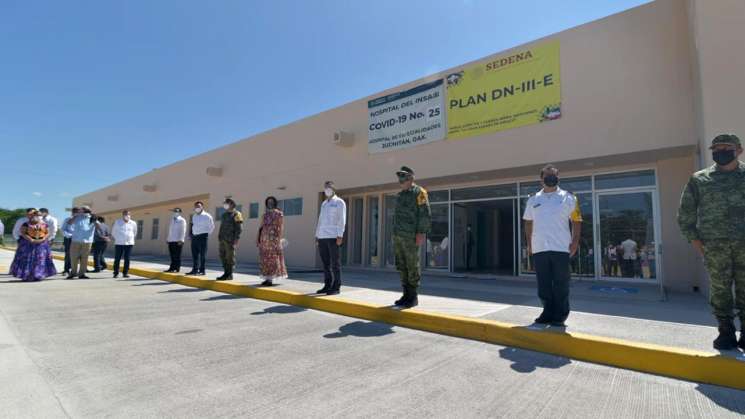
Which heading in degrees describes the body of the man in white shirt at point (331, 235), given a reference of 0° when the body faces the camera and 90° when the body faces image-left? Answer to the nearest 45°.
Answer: approximately 45°

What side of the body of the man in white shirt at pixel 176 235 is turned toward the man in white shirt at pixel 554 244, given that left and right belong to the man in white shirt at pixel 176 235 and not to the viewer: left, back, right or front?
left

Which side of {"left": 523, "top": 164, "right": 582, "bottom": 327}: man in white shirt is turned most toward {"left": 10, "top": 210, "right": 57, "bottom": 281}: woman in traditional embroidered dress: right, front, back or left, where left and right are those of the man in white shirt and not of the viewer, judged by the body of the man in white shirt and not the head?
right

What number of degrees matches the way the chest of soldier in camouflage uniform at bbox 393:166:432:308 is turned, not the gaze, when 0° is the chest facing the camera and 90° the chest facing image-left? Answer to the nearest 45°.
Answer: approximately 45°

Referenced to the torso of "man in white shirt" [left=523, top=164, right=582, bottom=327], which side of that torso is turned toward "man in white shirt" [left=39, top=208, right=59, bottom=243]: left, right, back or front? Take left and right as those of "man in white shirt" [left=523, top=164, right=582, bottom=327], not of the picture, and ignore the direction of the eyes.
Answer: right

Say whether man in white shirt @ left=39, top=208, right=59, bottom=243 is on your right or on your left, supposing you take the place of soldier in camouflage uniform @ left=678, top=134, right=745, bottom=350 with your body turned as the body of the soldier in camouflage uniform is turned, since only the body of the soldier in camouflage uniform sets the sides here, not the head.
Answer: on your right

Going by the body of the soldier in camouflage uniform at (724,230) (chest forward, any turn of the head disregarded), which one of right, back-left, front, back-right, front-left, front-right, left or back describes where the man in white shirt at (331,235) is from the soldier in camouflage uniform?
right

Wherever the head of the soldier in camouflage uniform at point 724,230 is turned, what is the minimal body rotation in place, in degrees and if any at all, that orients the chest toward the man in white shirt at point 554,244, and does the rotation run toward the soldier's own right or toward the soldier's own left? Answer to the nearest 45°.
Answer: approximately 90° to the soldier's own right

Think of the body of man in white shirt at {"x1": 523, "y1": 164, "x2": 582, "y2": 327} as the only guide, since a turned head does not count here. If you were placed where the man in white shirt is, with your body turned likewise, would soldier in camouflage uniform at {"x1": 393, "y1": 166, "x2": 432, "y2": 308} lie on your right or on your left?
on your right

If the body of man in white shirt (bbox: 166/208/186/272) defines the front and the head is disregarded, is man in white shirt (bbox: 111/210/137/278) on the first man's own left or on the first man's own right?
on the first man's own right

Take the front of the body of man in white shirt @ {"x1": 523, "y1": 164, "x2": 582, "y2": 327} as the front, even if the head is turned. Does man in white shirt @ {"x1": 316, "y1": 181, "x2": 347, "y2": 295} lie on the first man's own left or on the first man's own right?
on the first man's own right

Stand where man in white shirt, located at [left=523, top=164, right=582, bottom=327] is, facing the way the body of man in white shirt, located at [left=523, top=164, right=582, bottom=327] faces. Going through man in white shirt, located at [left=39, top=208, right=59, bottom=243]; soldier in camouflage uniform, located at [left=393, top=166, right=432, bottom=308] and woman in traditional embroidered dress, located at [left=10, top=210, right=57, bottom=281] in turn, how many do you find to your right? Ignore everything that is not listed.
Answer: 3

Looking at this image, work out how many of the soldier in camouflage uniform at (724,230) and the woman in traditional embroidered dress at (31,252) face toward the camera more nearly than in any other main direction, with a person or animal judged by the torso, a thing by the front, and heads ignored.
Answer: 2

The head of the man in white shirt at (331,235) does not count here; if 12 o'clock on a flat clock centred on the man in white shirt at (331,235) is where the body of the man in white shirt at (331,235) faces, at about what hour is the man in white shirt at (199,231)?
the man in white shirt at (199,231) is roughly at 3 o'clock from the man in white shirt at (331,235).

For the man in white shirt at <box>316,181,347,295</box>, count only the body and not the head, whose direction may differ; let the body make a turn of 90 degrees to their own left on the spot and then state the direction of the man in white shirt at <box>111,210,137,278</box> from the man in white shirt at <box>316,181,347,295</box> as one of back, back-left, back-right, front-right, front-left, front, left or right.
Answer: back
